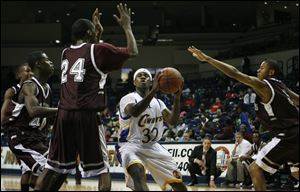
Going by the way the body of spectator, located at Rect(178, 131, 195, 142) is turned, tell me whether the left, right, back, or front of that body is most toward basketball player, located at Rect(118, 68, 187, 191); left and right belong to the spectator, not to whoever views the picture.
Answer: front

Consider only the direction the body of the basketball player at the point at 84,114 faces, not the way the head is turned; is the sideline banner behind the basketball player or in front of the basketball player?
in front

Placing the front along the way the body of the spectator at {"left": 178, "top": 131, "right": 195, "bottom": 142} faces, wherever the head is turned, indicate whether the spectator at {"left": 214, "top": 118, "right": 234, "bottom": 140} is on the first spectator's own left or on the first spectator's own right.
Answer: on the first spectator's own left

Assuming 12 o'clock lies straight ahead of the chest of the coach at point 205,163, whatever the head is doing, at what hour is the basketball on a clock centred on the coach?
The basketball is roughly at 12 o'clock from the coach.

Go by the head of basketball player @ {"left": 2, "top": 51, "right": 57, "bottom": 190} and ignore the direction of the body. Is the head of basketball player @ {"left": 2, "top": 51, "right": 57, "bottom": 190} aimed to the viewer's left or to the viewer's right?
to the viewer's right

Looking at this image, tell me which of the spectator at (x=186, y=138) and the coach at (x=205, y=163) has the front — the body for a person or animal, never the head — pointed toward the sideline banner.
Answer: the spectator at (x=186, y=138)

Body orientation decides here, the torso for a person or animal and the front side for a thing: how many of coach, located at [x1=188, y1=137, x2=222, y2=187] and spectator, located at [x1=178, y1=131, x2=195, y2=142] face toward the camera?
2

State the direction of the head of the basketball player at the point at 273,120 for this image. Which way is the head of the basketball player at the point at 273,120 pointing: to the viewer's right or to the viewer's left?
to the viewer's left

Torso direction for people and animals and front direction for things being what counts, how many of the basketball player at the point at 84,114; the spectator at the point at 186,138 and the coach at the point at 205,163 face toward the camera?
2

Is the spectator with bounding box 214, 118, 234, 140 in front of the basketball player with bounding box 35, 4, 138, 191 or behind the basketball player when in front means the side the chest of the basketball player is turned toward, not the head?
in front

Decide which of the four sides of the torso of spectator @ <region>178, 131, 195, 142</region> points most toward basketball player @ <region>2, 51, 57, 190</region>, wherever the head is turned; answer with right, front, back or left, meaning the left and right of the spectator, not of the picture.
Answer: front

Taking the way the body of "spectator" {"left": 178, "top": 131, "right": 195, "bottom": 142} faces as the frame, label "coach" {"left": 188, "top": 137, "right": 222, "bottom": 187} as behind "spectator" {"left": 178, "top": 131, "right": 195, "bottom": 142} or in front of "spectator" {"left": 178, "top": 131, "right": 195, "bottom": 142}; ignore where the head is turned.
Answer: in front

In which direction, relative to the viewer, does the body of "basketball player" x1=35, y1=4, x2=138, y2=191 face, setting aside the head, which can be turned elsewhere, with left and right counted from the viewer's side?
facing away from the viewer and to the right of the viewer

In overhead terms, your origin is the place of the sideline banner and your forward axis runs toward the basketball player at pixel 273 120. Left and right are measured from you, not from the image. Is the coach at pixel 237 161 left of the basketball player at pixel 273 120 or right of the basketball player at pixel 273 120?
left

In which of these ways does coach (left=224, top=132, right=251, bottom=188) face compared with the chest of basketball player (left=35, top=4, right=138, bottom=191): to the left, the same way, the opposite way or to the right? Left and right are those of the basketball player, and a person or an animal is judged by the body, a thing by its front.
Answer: the opposite way
